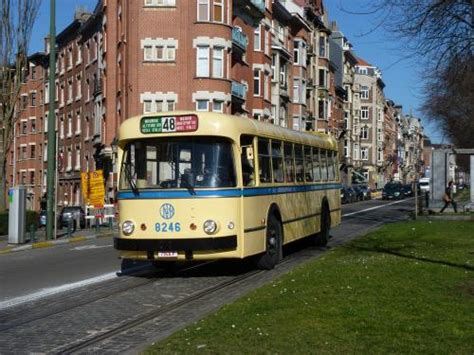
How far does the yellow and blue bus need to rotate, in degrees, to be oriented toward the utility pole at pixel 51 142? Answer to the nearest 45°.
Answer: approximately 90° to its right

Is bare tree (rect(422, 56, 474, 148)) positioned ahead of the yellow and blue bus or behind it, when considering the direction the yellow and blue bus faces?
behind

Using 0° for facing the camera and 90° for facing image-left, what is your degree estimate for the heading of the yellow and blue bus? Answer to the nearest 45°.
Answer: approximately 45°

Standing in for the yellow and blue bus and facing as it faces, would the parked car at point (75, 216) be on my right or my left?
on my right
